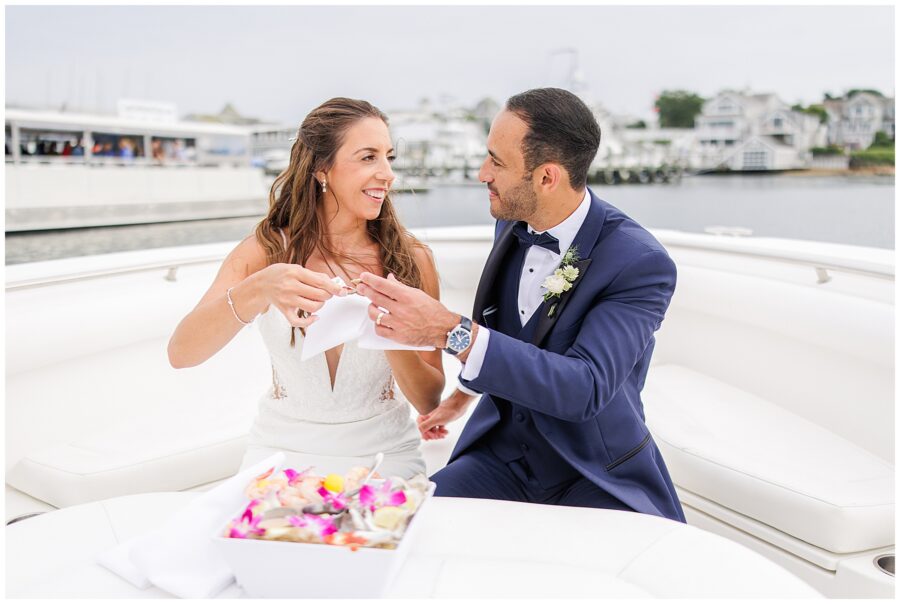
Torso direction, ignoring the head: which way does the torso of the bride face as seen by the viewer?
toward the camera

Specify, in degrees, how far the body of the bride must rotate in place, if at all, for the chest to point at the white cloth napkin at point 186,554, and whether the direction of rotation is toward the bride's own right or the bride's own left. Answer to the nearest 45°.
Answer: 0° — they already face it

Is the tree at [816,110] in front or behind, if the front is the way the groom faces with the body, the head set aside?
behind

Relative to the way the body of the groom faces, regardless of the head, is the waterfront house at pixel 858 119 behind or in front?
behind

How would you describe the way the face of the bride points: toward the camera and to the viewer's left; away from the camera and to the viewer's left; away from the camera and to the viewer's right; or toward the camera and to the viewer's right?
toward the camera and to the viewer's right

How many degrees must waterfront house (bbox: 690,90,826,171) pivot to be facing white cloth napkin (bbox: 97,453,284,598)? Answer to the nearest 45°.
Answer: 0° — it already faces it

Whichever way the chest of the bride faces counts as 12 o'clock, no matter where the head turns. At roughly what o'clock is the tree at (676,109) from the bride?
The tree is roughly at 7 o'clock from the bride.

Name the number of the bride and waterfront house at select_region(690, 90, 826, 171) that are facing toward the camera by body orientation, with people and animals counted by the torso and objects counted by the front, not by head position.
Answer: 2

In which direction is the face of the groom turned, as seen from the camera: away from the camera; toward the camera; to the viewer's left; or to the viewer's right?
to the viewer's left

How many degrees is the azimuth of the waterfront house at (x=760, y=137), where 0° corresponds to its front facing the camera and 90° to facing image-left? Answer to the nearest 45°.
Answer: approximately 0°

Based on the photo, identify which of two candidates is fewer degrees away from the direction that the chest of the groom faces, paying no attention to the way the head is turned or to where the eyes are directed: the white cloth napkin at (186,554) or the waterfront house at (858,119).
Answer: the white cloth napkin
